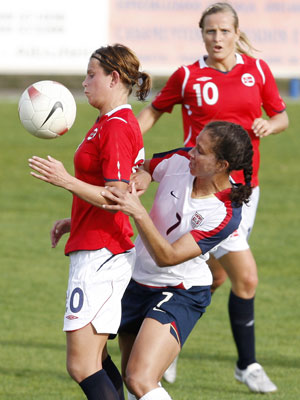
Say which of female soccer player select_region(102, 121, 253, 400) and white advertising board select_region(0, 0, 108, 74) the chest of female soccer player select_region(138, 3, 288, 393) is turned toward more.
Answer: the female soccer player

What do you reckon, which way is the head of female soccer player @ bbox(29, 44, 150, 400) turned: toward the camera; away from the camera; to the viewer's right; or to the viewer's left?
to the viewer's left

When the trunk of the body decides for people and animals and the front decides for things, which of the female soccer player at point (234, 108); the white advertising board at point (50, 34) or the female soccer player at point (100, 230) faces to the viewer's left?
the female soccer player at point (100, 230)

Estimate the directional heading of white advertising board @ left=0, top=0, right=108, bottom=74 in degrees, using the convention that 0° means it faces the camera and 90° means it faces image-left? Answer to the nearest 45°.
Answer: approximately 0°

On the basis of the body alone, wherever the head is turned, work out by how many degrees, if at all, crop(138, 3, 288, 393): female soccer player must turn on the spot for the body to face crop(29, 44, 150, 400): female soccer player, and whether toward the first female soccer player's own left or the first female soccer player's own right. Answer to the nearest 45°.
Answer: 0° — they already face them

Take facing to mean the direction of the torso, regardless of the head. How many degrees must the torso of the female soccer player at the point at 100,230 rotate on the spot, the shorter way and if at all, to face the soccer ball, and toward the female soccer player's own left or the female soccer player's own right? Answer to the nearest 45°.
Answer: approximately 45° to the female soccer player's own right

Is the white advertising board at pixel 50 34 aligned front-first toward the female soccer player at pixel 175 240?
yes

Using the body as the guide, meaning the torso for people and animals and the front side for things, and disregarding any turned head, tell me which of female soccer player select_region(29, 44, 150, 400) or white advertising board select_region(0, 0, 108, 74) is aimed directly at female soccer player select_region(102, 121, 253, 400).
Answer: the white advertising board

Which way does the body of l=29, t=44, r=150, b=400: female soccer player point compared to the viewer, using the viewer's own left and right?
facing to the left of the viewer
